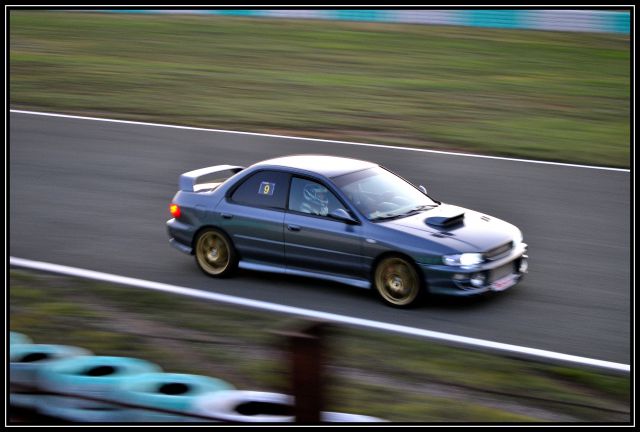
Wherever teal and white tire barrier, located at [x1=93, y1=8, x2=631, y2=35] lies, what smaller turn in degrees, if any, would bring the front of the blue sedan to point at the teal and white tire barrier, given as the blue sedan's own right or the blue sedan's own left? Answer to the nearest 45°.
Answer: approximately 135° to the blue sedan's own left

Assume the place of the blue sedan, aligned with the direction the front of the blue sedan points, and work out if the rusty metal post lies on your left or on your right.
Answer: on your right

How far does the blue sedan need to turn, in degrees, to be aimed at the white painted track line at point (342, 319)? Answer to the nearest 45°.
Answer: approximately 45° to its right

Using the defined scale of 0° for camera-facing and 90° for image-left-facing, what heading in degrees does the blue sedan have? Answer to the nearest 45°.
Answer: approximately 315°
